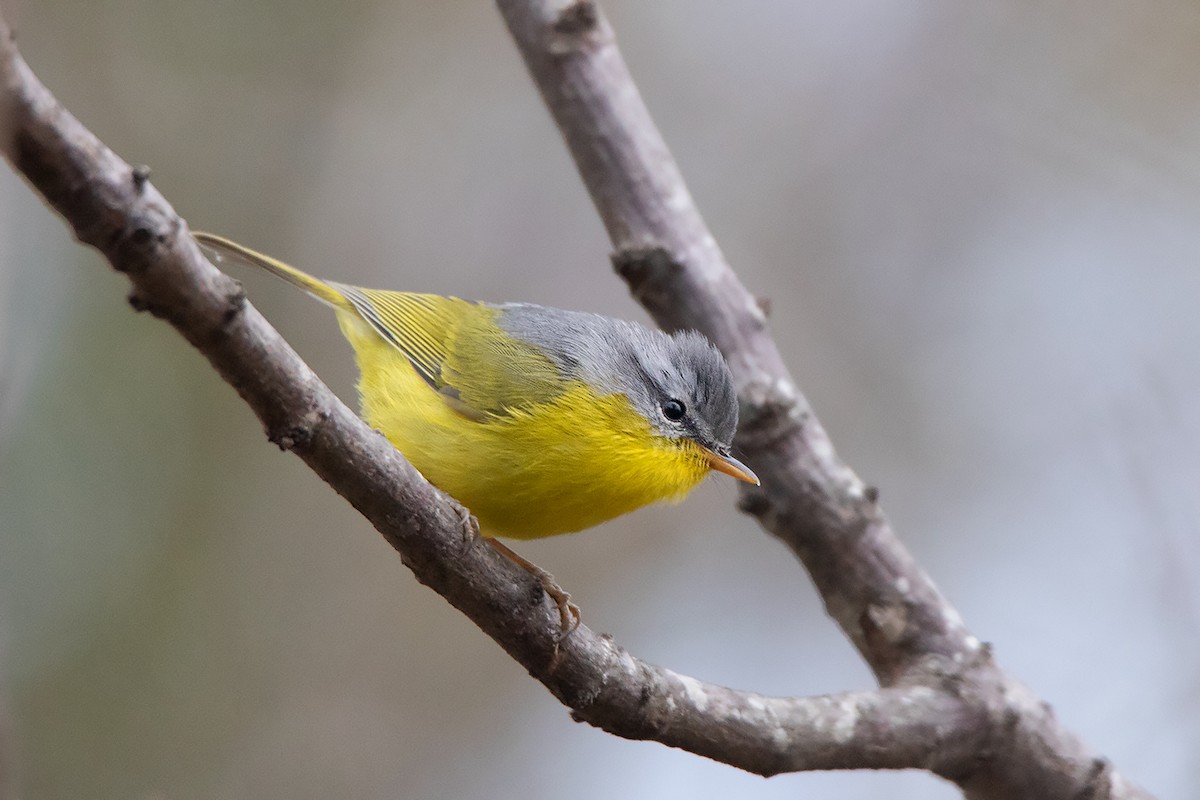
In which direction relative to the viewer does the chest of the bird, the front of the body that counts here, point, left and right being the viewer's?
facing to the right of the viewer
